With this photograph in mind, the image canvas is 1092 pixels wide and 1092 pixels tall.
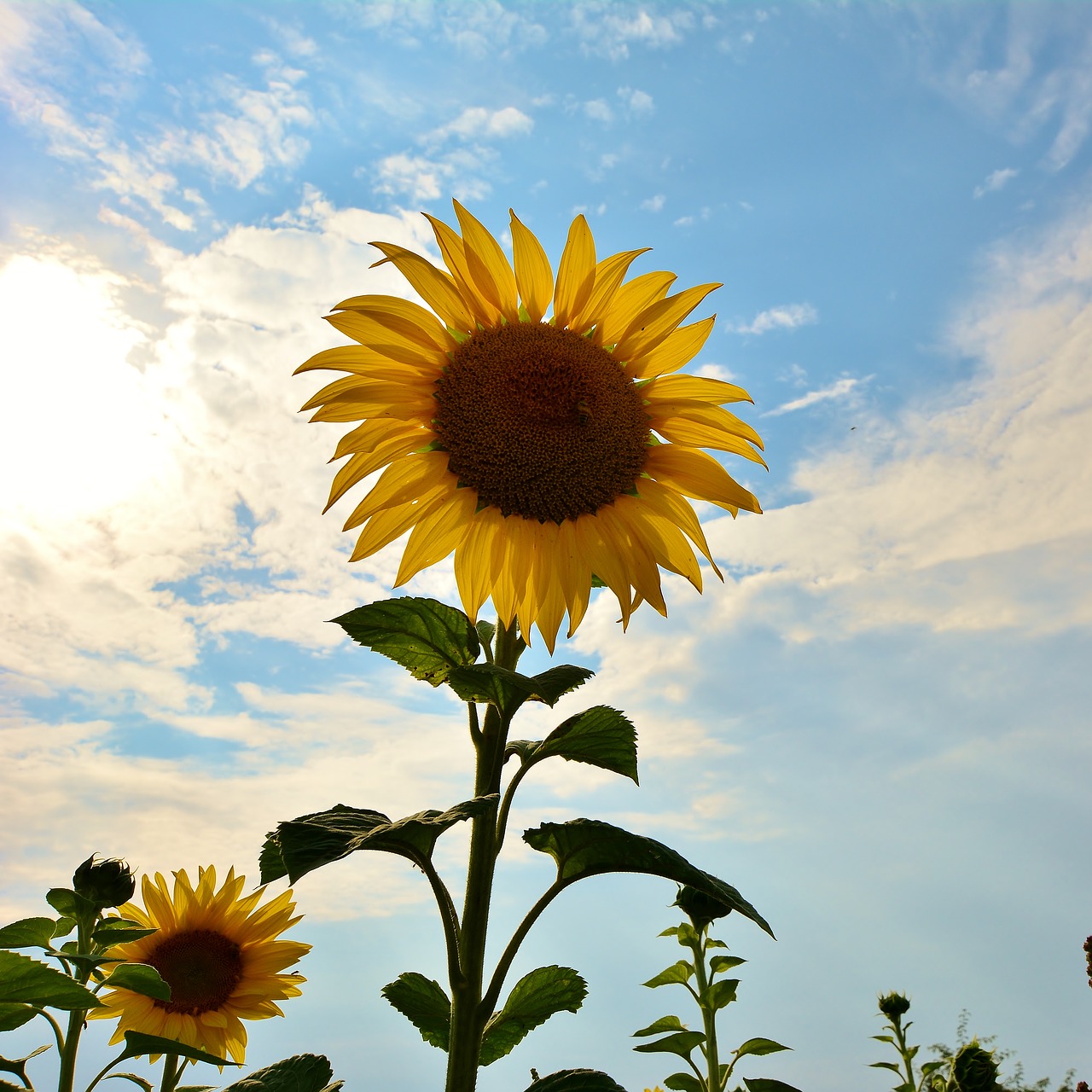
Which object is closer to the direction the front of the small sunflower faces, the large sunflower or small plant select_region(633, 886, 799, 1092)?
the large sunflower

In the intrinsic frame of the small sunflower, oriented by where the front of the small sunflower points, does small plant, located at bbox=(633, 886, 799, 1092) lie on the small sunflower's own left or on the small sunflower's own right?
on the small sunflower's own left

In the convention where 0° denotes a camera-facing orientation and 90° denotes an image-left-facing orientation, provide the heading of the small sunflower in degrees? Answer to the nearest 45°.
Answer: approximately 0°

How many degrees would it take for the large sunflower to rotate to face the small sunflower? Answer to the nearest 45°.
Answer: approximately 135° to its right

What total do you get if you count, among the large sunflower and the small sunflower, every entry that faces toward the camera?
2

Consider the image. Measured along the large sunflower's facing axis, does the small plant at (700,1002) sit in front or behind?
behind
